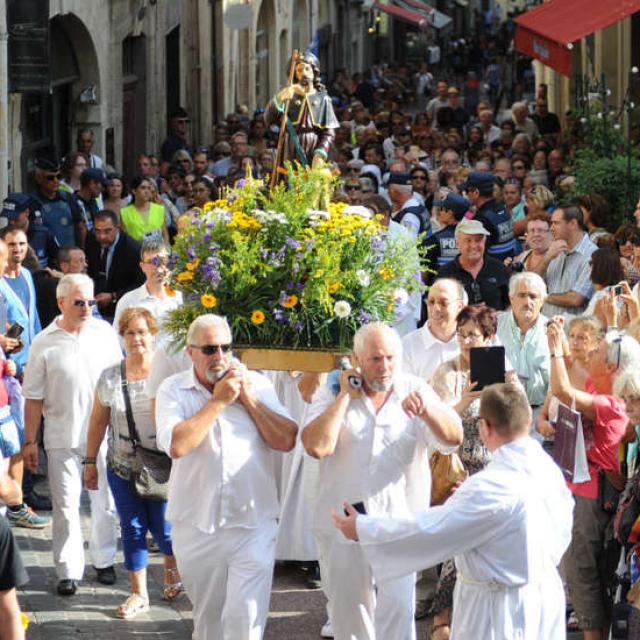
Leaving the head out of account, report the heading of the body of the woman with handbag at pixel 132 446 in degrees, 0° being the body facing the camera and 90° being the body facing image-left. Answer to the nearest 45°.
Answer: approximately 0°

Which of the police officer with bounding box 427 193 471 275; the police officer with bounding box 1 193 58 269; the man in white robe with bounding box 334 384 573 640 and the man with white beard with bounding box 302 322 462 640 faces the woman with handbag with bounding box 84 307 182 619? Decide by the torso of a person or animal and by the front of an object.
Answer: the man in white robe

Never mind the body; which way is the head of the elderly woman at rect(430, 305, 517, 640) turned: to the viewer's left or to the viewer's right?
to the viewer's left

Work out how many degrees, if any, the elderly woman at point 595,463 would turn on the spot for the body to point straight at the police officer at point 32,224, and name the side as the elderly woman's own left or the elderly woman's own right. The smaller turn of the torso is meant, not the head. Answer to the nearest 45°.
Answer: approximately 45° to the elderly woman's own right

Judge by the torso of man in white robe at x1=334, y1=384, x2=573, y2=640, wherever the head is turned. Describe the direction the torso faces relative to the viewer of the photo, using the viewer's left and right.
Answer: facing away from the viewer and to the left of the viewer

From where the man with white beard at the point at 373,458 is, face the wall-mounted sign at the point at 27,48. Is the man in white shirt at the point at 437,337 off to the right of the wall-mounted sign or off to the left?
right

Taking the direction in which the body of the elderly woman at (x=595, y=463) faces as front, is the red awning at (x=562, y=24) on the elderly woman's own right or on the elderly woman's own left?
on the elderly woman's own right
